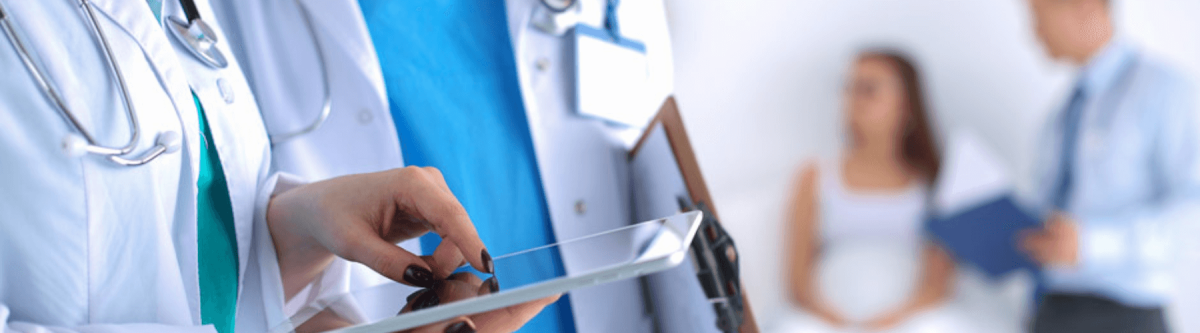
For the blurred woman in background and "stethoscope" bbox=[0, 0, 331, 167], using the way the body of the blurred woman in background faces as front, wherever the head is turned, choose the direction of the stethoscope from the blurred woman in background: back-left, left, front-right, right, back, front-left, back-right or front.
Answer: front

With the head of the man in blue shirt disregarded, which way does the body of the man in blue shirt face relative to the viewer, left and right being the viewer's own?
facing the viewer and to the left of the viewer

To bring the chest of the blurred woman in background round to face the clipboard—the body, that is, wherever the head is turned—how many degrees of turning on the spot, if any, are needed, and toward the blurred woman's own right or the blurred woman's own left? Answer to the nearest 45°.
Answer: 0° — they already face it

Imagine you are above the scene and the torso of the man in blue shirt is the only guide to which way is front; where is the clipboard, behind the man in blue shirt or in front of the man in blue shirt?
in front

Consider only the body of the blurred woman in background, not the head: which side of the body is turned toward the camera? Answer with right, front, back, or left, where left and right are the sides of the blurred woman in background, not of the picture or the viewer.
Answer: front
